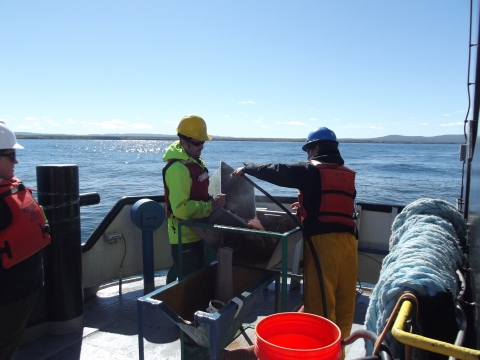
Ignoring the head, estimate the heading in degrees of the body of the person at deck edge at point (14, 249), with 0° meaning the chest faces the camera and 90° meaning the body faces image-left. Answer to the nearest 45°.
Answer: approximately 270°

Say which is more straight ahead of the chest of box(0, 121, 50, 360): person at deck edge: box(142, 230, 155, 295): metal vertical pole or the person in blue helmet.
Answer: the person in blue helmet

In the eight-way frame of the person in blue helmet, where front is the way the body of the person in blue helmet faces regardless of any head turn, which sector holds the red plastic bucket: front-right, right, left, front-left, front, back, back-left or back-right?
back-left

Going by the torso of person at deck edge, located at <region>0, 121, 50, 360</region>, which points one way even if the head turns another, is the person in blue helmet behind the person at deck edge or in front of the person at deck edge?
in front

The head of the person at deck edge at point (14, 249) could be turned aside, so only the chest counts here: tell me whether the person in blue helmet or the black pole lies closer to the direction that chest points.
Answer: the person in blue helmet

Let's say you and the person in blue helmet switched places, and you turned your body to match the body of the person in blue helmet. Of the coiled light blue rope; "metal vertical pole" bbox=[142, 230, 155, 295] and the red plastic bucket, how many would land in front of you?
1

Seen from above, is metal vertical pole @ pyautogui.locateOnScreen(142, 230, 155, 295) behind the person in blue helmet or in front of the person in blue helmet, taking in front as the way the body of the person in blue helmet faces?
in front

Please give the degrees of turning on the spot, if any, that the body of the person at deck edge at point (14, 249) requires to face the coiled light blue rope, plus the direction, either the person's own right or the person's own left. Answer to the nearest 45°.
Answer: approximately 45° to the person's own right

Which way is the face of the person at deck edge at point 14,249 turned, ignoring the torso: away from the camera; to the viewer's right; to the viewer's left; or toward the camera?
to the viewer's right

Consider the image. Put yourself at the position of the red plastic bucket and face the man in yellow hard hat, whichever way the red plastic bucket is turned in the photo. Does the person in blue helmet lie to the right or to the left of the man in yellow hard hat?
right

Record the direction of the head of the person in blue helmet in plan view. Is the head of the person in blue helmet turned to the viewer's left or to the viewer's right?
to the viewer's left

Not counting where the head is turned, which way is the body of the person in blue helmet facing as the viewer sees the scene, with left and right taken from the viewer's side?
facing away from the viewer and to the left of the viewer

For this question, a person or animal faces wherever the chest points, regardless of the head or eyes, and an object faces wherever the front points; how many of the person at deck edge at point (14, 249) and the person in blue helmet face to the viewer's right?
1

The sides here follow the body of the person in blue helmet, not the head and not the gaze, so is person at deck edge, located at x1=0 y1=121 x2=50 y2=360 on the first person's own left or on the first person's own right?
on the first person's own left

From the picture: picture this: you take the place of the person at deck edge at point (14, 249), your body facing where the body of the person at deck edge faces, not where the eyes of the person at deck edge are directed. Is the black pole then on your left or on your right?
on your left
